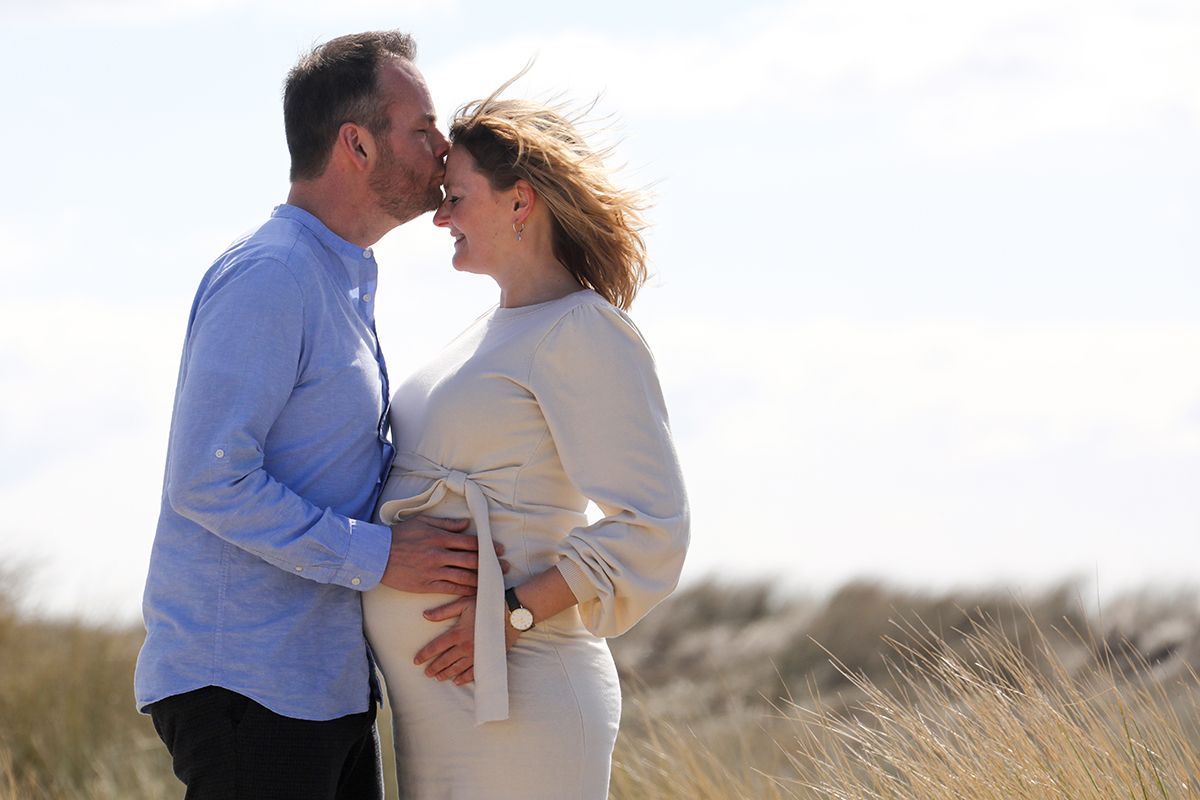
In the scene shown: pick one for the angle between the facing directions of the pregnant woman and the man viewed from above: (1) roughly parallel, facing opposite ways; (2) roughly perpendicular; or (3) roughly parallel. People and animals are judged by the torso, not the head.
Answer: roughly parallel, facing opposite ways

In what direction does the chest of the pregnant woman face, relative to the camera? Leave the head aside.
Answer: to the viewer's left

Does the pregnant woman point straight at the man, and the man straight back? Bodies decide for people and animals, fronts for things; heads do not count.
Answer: yes

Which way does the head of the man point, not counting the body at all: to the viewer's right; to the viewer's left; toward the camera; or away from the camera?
to the viewer's right

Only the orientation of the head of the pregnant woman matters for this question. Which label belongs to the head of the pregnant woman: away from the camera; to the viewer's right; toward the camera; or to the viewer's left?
to the viewer's left

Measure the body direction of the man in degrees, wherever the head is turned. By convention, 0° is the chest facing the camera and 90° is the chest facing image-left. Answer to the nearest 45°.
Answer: approximately 270°

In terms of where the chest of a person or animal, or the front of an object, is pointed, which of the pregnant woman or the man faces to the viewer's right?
the man

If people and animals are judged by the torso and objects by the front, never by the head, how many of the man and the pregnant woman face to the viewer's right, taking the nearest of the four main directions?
1
